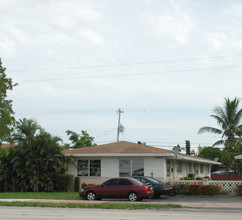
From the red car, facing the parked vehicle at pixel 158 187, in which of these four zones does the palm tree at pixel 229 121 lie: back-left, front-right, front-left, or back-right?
front-left

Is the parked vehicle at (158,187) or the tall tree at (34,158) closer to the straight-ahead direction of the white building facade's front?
the parked vehicle

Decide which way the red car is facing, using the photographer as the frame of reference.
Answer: facing to the left of the viewer

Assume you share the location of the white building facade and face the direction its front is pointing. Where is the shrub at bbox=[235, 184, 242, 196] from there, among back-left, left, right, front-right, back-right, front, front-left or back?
front-left

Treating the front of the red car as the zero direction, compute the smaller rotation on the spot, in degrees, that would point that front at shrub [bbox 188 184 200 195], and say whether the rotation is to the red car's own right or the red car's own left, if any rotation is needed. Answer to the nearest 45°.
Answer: approximately 135° to the red car's own right

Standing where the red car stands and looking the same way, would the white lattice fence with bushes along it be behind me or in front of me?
behind

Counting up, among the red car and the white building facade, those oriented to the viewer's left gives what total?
1

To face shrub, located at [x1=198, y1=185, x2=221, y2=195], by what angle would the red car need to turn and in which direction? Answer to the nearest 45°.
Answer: approximately 135° to its right

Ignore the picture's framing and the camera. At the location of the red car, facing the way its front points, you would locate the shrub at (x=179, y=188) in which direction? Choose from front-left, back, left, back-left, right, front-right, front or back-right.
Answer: back-right

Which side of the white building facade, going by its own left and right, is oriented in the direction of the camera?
front

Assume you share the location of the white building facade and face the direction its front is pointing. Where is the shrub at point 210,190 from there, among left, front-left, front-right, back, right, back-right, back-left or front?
front-left

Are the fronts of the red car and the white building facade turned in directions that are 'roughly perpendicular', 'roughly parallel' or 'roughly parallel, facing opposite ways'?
roughly perpendicular
